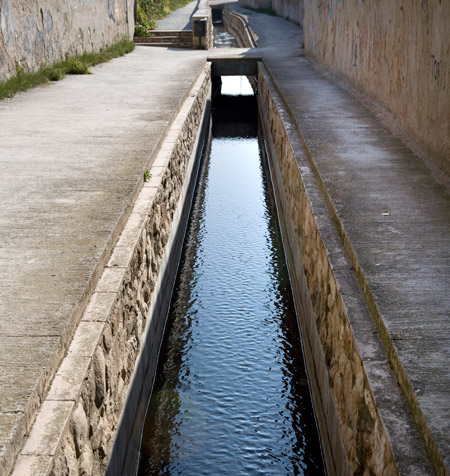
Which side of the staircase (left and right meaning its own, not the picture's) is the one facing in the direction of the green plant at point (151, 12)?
back

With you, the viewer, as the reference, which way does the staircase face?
facing the viewer

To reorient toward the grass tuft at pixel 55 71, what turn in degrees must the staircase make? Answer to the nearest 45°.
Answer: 0° — it already faces it

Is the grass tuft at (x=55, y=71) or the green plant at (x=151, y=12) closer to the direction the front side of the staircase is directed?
the grass tuft

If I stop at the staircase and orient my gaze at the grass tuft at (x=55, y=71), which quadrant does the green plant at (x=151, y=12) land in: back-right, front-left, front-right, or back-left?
back-right
